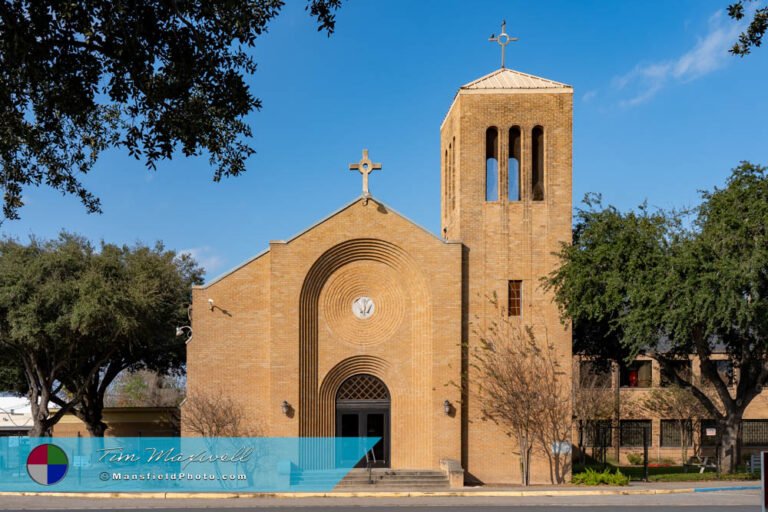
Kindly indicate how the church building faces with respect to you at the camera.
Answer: facing the viewer

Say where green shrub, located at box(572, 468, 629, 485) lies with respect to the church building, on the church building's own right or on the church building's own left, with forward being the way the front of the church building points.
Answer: on the church building's own left

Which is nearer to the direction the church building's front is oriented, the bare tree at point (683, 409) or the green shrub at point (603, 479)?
the green shrub

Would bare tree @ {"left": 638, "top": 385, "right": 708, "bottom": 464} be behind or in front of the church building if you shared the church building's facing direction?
behind

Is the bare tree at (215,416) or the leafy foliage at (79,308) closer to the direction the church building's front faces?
the bare tree

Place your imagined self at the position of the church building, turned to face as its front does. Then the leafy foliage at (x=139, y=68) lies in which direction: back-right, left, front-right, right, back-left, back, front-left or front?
front

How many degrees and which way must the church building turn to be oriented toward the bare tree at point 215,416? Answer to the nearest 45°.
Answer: approximately 90° to its right
